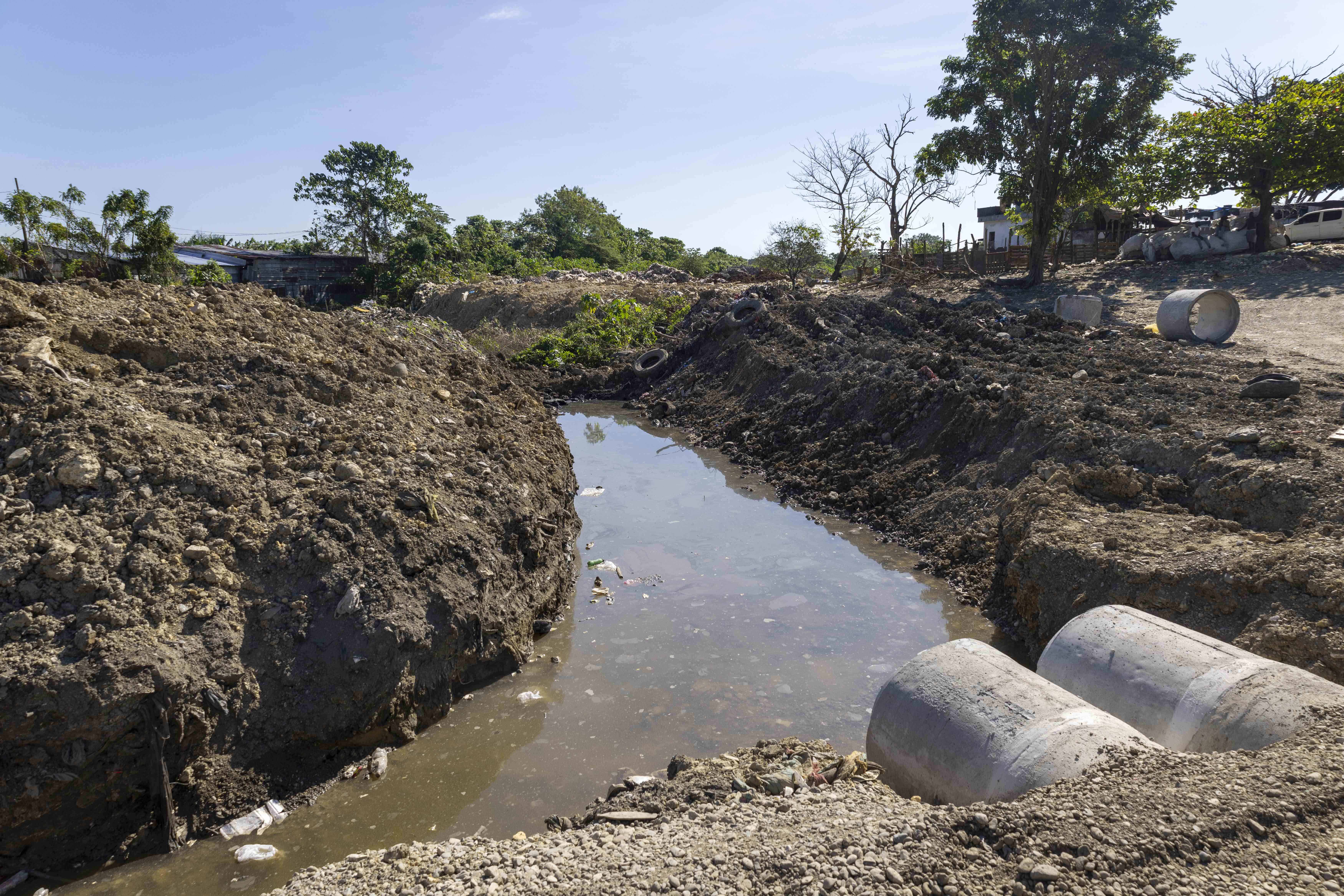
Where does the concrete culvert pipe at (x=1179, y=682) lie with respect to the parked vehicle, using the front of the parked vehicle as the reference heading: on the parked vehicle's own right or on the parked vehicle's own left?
on the parked vehicle's own left

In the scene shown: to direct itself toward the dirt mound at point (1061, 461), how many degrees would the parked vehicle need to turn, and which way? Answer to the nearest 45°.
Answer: approximately 90° to its left

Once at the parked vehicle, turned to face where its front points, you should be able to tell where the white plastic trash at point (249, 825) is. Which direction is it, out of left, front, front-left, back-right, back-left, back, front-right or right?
left

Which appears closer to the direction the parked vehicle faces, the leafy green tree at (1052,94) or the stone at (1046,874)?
the leafy green tree

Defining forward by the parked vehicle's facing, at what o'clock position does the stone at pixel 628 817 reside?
The stone is roughly at 9 o'clock from the parked vehicle.

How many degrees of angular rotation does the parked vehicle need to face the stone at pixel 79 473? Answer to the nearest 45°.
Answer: approximately 90° to its left

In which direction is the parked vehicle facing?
to the viewer's left

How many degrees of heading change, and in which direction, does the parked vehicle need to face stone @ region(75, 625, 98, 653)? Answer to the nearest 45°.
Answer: approximately 90° to its left

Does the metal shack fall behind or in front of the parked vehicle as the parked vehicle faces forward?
in front

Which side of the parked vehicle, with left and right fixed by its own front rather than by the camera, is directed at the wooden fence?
front

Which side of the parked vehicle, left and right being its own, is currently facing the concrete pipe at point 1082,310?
left

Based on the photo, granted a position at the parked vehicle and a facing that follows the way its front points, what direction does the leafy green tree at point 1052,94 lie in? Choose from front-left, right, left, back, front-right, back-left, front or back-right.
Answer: front-left
